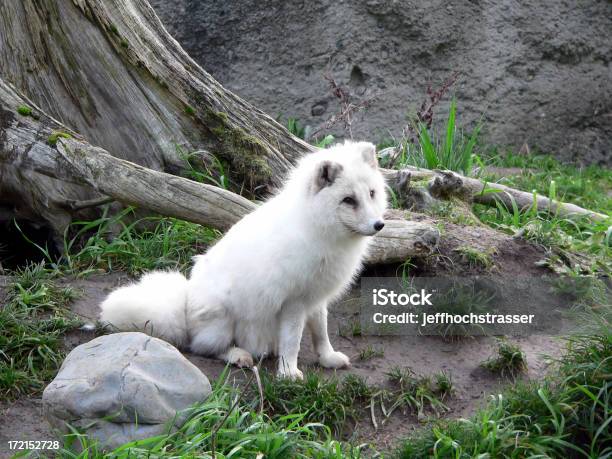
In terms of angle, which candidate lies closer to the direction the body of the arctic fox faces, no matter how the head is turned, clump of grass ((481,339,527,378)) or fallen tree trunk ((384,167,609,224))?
the clump of grass

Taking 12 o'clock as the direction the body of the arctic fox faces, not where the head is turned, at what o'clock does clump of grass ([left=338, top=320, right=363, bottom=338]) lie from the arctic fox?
The clump of grass is roughly at 9 o'clock from the arctic fox.

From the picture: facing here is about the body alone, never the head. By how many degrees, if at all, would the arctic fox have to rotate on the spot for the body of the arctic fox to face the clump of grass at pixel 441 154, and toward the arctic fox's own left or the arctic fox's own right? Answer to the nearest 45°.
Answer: approximately 90° to the arctic fox's own left

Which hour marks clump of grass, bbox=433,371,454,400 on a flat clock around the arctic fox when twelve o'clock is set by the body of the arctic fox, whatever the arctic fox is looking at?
The clump of grass is roughly at 11 o'clock from the arctic fox.

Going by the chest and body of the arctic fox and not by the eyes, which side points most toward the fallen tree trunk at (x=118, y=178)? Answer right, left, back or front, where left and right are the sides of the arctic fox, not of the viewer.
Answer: back

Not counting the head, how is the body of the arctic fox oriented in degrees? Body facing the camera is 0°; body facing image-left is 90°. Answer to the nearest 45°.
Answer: approximately 315°

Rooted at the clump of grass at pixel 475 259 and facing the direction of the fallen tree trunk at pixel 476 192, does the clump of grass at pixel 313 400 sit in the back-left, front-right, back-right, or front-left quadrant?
back-left

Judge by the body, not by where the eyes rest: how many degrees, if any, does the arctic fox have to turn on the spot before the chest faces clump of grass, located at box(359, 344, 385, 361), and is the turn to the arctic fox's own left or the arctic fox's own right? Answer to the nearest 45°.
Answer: approximately 45° to the arctic fox's own left

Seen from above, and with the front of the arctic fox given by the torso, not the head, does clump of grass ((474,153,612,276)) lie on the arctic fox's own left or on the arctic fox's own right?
on the arctic fox's own left

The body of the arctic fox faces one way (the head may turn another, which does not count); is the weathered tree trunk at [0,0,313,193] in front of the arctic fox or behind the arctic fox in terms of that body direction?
behind

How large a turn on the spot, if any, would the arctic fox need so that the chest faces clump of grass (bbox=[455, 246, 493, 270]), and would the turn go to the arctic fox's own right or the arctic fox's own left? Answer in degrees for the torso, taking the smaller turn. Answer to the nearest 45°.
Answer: approximately 90° to the arctic fox's own left

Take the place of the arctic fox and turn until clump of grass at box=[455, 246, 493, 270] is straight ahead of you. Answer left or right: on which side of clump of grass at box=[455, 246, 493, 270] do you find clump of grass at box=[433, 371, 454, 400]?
right
